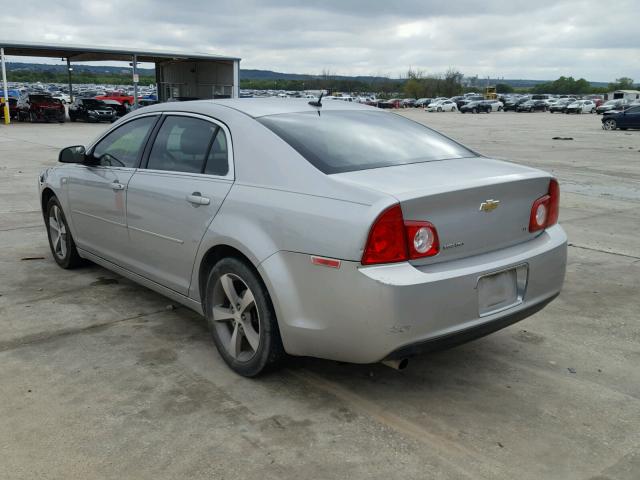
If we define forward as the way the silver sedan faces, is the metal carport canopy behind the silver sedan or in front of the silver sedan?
in front

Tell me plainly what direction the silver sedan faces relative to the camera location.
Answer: facing away from the viewer and to the left of the viewer
